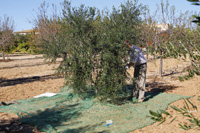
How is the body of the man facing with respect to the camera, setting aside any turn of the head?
to the viewer's left
